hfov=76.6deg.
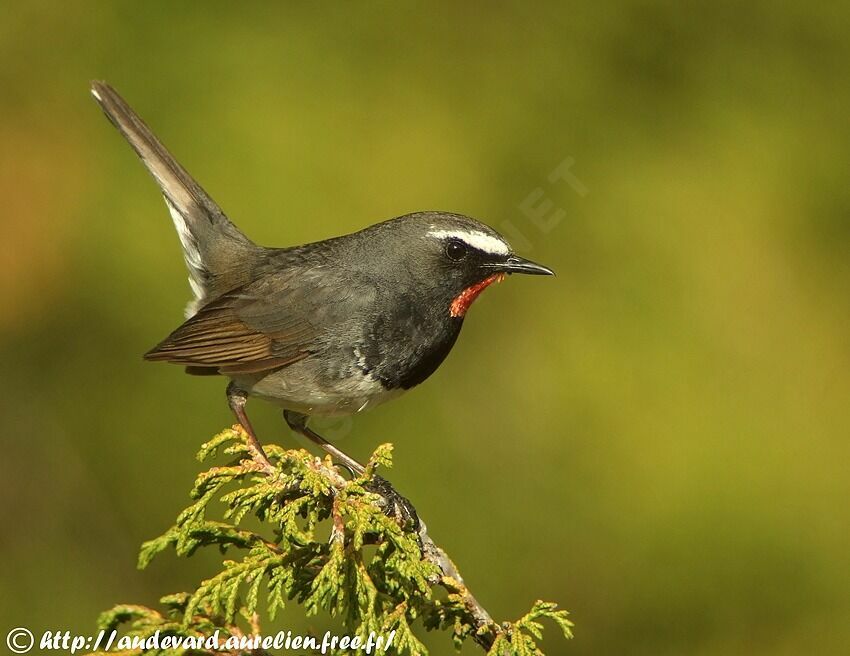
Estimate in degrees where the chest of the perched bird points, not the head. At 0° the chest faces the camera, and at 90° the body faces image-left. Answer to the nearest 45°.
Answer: approximately 270°
